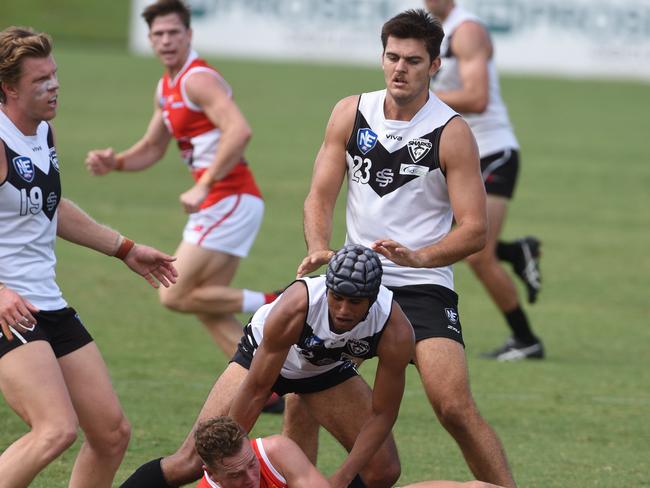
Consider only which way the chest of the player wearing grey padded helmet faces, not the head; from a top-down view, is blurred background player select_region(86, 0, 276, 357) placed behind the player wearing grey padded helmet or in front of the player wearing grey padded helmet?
behind

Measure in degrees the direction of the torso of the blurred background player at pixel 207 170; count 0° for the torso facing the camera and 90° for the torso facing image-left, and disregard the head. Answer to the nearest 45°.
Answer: approximately 45°

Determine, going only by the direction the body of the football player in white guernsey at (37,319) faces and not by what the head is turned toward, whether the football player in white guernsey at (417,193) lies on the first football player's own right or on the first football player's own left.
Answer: on the first football player's own left

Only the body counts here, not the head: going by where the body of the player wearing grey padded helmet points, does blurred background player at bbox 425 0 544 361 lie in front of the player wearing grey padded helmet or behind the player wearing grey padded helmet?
behind

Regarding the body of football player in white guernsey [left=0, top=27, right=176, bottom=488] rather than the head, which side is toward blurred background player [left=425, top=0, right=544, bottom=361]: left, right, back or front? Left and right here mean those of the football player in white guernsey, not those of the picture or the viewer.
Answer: left

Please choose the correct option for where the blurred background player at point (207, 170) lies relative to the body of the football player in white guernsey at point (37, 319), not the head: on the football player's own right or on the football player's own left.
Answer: on the football player's own left

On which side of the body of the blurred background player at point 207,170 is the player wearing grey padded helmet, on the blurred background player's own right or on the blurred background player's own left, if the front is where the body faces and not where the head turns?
on the blurred background player's own left

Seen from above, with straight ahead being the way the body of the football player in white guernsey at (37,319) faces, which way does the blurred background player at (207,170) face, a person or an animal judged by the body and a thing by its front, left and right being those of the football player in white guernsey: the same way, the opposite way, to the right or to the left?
to the right

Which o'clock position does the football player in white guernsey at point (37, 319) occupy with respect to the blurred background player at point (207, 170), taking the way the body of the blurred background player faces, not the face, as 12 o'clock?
The football player in white guernsey is roughly at 11 o'clock from the blurred background player.

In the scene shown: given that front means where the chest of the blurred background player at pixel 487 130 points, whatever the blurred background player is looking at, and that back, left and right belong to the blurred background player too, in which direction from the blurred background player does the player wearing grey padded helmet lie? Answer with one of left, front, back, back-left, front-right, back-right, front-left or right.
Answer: left
